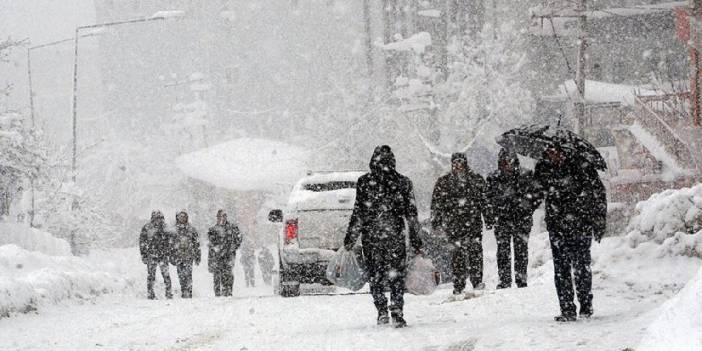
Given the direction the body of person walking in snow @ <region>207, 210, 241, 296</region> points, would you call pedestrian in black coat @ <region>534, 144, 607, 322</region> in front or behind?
in front

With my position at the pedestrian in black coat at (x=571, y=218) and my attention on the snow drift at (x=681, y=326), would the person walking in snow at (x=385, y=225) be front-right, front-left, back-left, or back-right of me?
back-right

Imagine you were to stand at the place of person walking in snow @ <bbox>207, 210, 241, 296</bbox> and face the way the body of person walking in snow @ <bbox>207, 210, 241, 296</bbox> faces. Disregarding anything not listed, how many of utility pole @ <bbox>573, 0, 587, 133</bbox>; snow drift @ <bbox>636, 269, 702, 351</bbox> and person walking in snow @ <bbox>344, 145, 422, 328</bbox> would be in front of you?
2

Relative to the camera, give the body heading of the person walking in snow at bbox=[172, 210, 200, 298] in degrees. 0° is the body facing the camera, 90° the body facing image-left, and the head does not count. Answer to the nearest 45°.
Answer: approximately 0°

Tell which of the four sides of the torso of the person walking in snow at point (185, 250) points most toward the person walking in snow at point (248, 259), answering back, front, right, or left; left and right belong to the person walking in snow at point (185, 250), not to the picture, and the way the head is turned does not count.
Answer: back

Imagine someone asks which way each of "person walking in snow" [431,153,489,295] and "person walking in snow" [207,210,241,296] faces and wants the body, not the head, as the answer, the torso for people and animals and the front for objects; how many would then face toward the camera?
2

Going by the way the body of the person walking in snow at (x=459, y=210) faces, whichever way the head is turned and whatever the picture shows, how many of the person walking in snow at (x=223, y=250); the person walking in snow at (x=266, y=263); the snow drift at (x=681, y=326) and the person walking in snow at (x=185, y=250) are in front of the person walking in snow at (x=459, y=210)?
1
